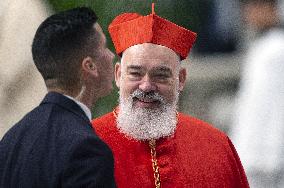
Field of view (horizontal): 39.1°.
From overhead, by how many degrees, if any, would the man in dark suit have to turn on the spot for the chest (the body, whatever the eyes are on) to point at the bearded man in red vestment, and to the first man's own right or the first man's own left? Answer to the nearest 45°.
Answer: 0° — they already face them

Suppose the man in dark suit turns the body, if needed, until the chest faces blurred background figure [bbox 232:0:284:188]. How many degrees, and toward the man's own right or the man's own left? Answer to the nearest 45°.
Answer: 0° — they already face them

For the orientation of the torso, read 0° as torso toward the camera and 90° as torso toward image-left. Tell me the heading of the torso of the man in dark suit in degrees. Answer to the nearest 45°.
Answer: approximately 225°

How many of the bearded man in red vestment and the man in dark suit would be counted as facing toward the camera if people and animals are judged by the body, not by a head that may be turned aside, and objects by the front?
1

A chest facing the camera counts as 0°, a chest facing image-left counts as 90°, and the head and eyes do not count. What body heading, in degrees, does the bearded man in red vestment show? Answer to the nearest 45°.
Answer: approximately 0°
